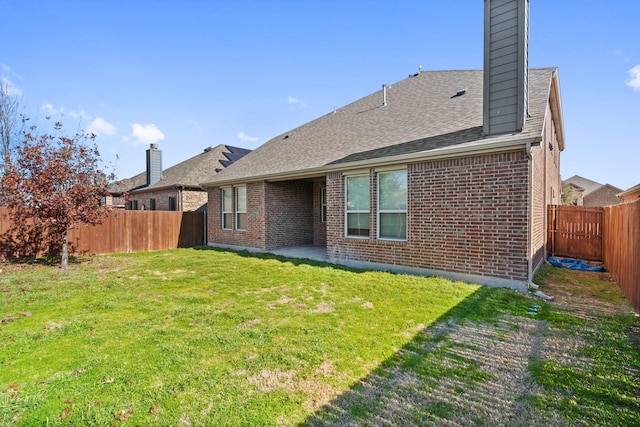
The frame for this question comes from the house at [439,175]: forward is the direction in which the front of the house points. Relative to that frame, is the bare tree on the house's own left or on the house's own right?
on the house's own left

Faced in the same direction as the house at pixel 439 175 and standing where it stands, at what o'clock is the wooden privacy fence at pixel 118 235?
The wooden privacy fence is roughly at 8 o'clock from the house.

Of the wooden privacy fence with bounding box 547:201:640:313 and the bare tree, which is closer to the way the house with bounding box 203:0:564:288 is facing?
the wooden privacy fence

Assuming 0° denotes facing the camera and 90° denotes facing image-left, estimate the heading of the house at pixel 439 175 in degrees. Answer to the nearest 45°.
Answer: approximately 225°
